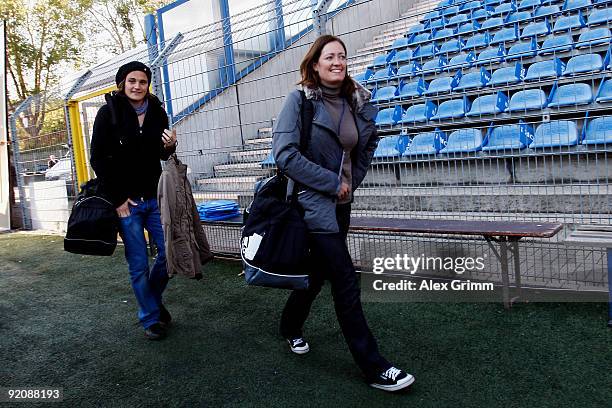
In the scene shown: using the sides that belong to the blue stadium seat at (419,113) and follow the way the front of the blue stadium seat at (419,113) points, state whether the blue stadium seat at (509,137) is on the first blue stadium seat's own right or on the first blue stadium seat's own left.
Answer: on the first blue stadium seat's own left

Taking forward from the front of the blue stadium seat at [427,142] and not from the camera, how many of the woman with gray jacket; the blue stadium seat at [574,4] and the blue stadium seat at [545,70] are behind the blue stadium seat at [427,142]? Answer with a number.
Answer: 2

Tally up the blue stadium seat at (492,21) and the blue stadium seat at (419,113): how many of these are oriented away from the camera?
0

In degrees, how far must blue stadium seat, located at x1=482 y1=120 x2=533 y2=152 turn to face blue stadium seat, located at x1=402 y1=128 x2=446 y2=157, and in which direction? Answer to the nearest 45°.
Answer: approximately 90° to its right

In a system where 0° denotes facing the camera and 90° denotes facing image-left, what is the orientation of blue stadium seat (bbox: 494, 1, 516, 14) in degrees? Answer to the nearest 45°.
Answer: approximately 45°

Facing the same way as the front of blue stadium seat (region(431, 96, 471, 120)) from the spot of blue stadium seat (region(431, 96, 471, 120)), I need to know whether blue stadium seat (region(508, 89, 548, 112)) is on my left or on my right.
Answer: on my left

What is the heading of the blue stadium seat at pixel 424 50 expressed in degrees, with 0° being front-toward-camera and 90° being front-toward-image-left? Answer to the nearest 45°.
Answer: approximately 45°

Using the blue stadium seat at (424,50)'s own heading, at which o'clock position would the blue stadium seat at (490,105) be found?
the blue stadium seat at (490,105) is roughly at 10 o'clock from the blue stadium seat at (424,50).
